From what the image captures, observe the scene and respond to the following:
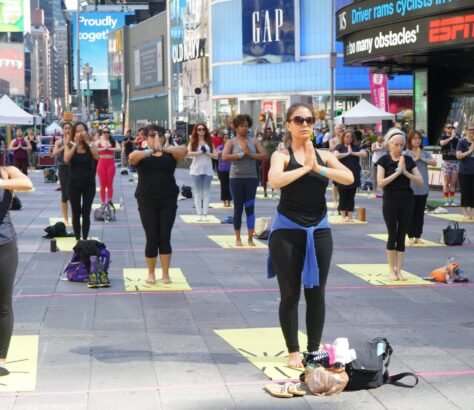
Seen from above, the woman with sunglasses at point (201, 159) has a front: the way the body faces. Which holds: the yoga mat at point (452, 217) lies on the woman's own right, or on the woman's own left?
on the woman's own left

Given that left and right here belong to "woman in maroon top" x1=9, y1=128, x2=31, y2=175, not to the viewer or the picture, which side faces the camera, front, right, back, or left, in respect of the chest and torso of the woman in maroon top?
front

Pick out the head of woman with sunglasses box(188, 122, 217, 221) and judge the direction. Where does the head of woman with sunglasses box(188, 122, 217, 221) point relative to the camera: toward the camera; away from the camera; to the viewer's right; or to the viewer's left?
toward the camera

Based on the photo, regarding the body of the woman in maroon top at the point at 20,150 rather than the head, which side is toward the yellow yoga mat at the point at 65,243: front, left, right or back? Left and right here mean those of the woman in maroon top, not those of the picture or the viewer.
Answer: front

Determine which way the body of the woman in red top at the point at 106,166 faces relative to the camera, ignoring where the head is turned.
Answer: toward the camera

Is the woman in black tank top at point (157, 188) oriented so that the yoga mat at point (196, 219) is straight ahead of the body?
no

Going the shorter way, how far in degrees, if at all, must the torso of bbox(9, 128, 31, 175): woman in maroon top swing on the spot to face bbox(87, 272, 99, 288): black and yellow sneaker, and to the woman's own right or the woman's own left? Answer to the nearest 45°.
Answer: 0° — they already face it

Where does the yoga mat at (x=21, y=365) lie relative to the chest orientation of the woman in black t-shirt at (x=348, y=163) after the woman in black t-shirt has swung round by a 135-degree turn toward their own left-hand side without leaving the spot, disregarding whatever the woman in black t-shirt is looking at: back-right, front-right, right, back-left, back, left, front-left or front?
back-right

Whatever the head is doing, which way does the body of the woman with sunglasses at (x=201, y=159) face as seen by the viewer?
toward the camera

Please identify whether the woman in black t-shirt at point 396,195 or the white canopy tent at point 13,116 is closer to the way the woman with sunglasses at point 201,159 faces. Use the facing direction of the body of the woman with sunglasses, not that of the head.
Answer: the woman in black t-shirt

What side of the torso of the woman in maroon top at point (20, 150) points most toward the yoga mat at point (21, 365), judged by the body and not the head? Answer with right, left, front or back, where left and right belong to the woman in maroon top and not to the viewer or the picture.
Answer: front

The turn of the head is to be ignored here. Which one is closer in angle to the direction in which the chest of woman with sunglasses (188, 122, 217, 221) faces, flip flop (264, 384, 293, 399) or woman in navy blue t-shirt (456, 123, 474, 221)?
the flip flop

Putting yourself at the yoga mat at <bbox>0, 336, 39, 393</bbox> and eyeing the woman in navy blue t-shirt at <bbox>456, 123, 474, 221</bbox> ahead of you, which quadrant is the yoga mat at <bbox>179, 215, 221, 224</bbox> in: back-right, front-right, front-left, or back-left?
front-left

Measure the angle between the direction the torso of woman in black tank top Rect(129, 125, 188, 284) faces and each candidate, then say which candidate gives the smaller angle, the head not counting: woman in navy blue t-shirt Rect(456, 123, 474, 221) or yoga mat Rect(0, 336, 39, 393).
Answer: the yoga mat

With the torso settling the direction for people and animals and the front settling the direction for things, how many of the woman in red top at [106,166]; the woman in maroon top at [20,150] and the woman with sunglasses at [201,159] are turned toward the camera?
3

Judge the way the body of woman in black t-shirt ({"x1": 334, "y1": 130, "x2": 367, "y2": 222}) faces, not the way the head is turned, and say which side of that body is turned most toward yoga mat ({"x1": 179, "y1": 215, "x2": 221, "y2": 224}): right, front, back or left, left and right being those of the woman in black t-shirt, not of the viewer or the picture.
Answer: right

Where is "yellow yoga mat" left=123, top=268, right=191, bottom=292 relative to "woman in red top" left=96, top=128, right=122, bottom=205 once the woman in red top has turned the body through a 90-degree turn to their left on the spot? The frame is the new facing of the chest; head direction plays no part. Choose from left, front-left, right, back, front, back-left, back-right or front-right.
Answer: right

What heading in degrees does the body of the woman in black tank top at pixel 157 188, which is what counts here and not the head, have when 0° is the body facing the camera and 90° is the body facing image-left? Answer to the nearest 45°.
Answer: approximately 0°

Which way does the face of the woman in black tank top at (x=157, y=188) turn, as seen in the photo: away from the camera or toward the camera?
toward the camera

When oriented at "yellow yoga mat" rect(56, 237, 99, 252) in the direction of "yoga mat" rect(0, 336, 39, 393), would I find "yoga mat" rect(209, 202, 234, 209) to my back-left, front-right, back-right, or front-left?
back-left
